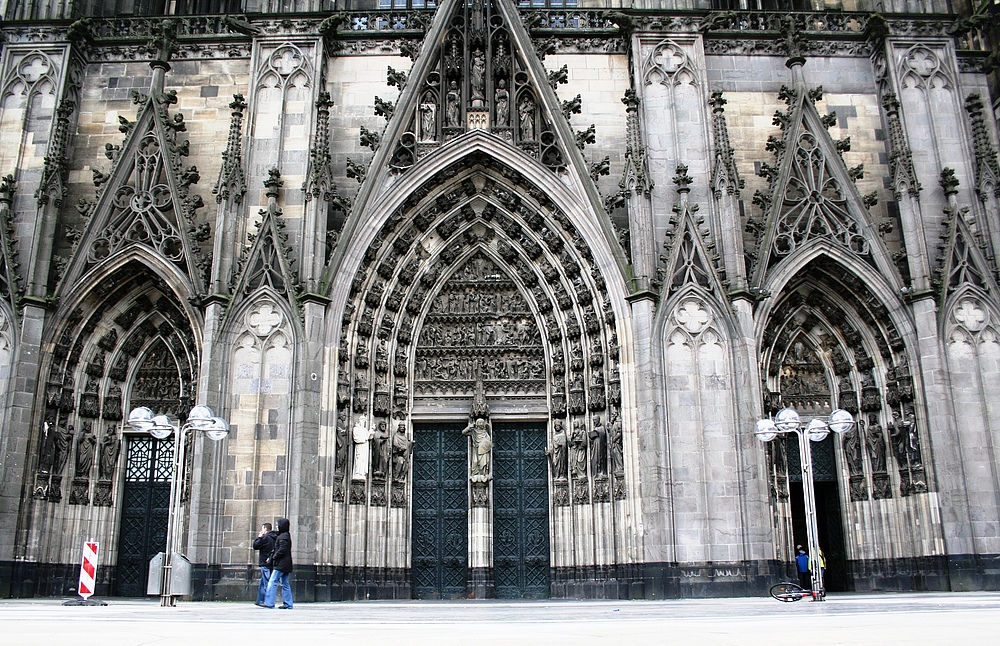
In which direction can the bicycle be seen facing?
to the viewer's left

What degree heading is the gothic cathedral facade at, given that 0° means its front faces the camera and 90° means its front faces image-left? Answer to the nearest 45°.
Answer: approximately 0°

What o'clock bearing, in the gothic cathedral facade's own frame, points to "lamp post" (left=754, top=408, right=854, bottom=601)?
The lamp post is roughly at 10 o'clock from the gothic cathedral facade.

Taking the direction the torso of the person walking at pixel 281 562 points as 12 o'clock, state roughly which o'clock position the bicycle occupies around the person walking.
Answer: The bicycle is roughly at 6 o'clock from the person walking.

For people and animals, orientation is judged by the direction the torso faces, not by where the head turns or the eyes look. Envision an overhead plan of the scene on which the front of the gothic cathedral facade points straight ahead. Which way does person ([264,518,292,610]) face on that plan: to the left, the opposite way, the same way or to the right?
to the right

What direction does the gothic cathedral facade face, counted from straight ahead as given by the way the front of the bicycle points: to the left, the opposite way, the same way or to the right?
to the left

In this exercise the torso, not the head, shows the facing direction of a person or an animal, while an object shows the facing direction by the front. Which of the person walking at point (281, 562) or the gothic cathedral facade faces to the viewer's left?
the person walking

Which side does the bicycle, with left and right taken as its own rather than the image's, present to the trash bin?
front

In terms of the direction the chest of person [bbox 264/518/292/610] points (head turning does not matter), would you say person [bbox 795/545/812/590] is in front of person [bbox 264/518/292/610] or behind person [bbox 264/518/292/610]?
behind

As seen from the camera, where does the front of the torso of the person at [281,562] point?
to the viewer's left

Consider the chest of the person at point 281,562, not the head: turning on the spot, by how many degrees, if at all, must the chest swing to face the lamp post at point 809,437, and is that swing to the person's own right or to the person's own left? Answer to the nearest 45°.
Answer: approximately 180°
